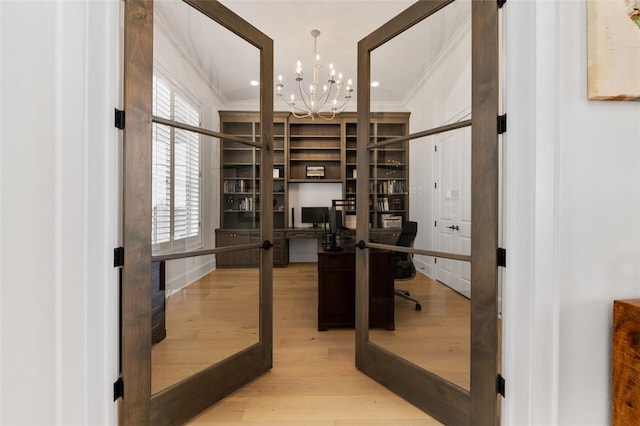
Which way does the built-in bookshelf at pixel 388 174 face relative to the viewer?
toward the camera

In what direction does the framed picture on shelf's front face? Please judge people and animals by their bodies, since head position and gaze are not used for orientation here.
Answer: toward the camera

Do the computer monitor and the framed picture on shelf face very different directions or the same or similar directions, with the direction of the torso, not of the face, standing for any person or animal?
same or similar directions

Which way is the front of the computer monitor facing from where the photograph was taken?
facing the viewer

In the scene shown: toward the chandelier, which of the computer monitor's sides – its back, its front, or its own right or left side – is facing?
front

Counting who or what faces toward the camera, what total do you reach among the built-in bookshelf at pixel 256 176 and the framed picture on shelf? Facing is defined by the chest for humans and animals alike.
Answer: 2

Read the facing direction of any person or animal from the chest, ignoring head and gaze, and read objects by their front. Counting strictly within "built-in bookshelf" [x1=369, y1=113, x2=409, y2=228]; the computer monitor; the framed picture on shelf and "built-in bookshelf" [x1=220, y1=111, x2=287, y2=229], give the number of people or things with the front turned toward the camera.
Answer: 4

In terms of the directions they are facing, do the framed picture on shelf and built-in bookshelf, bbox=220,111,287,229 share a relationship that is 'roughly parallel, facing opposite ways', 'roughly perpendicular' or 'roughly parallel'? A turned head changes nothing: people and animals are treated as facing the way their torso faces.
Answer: roughly parallel

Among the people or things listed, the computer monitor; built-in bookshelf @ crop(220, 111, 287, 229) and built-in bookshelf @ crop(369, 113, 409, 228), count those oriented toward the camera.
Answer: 3
